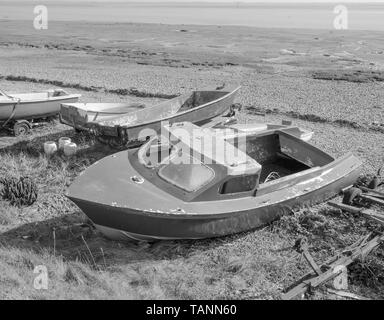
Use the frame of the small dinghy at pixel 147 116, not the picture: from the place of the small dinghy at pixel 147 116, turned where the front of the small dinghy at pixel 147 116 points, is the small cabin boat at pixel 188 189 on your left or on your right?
on your right

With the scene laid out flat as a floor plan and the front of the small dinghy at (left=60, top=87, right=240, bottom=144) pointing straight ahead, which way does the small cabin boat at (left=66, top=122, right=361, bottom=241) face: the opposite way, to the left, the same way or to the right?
the opposite way

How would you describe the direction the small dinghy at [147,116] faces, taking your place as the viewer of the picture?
facing away from the viewer and to the right of the viewer

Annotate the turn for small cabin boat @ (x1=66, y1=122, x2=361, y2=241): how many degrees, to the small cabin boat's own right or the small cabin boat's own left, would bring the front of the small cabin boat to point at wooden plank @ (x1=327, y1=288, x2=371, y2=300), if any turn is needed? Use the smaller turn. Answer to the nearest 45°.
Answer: approximately 90° to the small cabin boat's own left

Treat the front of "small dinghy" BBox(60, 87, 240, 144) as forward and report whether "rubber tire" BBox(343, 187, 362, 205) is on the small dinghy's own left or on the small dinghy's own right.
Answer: on the small dinghy's own right

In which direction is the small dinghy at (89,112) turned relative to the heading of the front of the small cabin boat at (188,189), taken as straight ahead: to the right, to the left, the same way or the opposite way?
the opposite way

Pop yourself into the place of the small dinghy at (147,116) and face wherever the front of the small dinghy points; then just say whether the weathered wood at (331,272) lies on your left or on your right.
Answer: on your right
